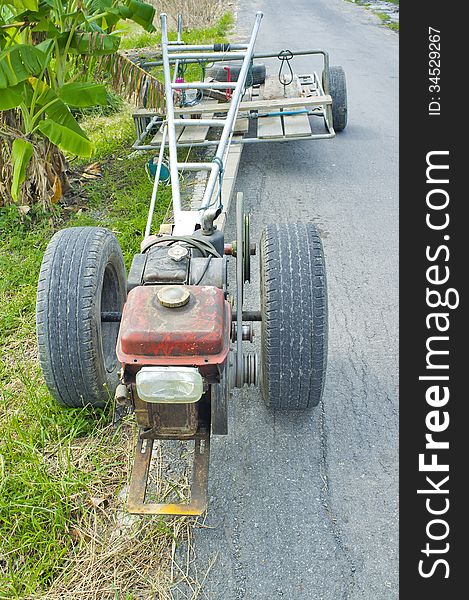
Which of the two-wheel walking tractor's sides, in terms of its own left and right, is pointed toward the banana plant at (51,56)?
back

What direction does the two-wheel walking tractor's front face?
toward the camera
